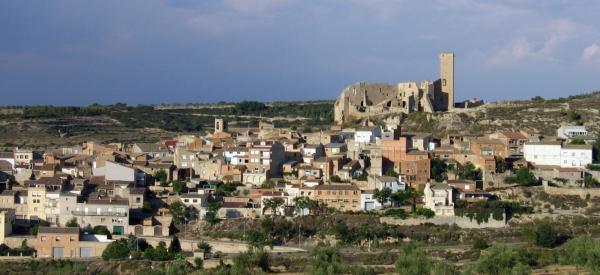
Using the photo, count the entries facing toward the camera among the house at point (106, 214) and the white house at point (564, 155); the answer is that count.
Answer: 2

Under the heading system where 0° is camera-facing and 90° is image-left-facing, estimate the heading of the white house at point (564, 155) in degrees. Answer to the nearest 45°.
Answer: approximately 0°

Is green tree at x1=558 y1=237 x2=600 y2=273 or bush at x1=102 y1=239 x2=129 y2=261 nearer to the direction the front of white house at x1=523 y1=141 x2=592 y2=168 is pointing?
the green tree

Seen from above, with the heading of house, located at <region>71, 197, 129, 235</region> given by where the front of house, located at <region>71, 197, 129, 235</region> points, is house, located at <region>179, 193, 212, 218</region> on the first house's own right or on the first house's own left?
on the first house's own left

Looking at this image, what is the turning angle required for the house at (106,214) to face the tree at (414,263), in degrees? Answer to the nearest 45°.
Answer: approximately 45° to its left

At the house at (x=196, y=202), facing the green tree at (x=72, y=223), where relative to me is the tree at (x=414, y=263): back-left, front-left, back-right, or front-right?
back-left

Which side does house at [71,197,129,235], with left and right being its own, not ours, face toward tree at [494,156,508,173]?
left

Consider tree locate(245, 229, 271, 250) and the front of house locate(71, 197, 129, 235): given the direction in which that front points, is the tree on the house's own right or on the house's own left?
on the house's own left

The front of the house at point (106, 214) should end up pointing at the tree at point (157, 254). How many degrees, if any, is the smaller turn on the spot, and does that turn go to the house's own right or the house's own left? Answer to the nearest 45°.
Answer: approximately 45° to the house's own left

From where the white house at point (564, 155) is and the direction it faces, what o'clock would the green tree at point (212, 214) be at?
The green tree is roughly at 2 o'clock from the white house.

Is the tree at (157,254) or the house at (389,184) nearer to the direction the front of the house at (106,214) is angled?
the tree

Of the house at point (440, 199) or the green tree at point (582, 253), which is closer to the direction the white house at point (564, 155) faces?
the green tree

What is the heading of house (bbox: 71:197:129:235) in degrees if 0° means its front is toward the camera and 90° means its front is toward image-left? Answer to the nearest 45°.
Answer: approximately 0°

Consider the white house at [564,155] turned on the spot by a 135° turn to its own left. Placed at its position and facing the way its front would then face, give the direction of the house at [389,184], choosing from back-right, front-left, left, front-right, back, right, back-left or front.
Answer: back
